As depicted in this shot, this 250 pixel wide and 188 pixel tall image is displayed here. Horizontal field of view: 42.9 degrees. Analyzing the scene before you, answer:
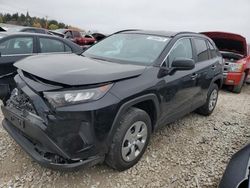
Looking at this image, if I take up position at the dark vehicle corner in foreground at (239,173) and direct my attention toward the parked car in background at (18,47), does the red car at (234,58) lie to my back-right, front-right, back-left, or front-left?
front-right

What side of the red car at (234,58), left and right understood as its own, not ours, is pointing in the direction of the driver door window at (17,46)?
front

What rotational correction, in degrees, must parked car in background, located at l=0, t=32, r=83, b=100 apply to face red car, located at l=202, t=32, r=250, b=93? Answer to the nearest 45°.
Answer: approximately 180°

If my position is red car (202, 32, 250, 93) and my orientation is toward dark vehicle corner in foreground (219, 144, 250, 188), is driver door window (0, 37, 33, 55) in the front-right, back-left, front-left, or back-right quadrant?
front-right

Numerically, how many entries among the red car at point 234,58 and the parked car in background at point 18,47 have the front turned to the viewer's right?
0

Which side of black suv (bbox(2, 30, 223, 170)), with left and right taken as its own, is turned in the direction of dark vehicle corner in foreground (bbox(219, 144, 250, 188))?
left

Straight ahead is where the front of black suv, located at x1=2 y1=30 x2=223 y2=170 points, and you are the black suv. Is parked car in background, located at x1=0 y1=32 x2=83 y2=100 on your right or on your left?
on your right

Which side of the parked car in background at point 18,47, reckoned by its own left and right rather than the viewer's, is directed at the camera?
left

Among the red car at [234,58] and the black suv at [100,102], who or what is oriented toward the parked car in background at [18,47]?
the red car

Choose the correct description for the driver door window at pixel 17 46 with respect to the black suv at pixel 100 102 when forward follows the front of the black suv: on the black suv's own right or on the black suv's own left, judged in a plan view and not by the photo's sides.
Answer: on the black suv's own right

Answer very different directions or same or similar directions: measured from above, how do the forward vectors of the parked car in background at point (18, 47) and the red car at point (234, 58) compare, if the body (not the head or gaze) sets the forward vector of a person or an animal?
same or similar directions

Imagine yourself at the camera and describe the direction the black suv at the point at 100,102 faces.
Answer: facing the viewer and to the left of the viewer

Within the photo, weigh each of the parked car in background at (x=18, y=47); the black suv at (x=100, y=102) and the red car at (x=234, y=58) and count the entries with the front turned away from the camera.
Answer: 0

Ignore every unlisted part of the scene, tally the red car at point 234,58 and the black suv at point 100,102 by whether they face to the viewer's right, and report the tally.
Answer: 0
